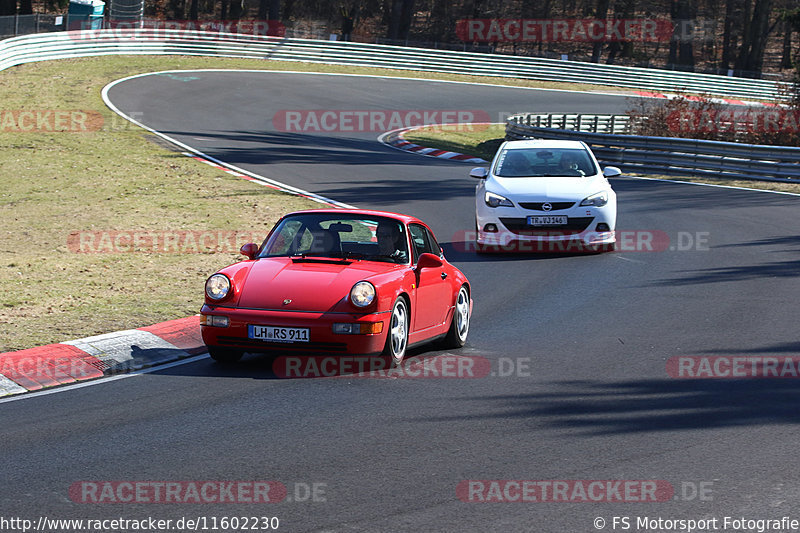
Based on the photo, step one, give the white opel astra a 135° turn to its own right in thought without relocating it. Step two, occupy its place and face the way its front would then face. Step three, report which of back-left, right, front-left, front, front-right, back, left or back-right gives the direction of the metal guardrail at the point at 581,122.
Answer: front-right

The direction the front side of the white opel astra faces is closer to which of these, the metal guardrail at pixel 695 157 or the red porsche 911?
the red porsche 911

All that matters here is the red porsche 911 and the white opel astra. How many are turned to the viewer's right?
0

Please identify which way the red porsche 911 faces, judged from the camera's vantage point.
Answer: facing the viewer and to the left of the viewer

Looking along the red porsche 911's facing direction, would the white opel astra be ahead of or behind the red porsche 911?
behind

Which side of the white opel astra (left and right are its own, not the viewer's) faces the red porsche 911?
front

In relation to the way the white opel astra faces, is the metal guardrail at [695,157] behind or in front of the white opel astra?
behind

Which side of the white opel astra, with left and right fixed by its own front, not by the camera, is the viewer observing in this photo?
front
